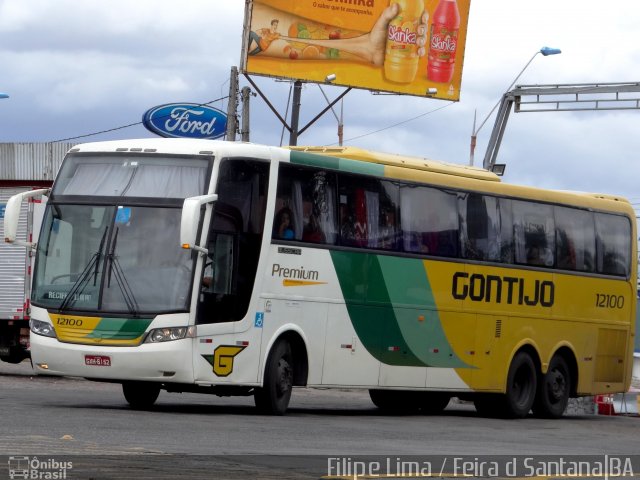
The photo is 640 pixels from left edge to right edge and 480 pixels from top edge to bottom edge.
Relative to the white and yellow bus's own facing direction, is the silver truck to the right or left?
on its right

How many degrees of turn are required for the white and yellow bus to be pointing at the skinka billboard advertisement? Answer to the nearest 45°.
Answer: approximately 135° to its right

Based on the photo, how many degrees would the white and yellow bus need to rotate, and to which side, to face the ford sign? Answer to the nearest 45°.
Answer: approximately 135° to its right

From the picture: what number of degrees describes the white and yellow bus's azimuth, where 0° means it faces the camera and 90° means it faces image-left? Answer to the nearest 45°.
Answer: approximately 45°

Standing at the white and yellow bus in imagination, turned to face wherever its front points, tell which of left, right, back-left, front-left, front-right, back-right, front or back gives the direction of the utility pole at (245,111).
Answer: back-right
